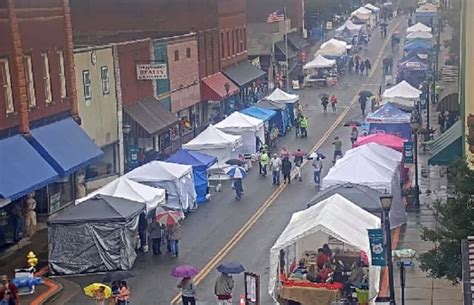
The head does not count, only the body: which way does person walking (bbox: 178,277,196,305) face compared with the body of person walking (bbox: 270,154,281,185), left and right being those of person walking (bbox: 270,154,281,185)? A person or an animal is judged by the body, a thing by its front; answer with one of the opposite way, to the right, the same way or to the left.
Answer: the opposite way

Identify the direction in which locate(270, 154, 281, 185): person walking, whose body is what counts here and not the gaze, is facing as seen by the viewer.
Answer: toward the camera

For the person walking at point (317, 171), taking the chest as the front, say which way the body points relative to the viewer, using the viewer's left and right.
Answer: facing the viewer

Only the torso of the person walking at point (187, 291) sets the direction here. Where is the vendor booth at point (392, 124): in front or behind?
in front

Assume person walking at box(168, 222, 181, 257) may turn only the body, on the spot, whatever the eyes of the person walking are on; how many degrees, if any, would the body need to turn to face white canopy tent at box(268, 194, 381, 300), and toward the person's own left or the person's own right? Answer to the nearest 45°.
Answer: approximately 135° to the person's own right

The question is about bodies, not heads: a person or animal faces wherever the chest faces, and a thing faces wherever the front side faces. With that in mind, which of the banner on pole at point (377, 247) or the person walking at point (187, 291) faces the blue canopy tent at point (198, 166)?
the person walking

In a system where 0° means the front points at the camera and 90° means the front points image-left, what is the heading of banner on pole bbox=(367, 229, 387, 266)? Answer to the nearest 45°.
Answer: approximately 0°

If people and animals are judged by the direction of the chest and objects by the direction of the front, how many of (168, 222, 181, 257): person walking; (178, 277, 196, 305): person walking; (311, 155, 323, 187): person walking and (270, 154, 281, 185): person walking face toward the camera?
2

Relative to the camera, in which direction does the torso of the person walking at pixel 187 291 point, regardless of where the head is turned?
away from the camera

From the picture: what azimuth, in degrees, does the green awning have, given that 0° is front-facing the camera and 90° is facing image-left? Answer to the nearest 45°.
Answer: approximately 90°

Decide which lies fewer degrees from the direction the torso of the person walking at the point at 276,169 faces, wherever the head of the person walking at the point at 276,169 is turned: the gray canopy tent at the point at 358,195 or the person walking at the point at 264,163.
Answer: the gray canopy tent

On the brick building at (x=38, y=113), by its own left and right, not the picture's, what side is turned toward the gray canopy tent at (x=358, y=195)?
front

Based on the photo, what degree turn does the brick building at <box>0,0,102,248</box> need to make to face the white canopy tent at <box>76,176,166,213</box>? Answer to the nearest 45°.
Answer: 0° — it already faces it
